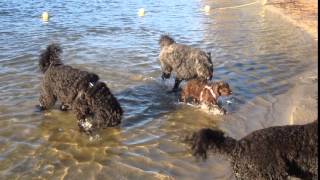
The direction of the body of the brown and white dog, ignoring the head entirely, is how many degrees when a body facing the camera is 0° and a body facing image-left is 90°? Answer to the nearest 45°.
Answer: approximately 270°

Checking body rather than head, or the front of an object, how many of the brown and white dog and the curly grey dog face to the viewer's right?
2

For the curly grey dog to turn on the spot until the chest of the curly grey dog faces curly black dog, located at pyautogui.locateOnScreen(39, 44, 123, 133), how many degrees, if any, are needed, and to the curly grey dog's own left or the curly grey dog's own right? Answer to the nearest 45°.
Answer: approximately 135° to the curly grey dog's own right

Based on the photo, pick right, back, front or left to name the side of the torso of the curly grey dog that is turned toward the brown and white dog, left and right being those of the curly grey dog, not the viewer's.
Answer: right

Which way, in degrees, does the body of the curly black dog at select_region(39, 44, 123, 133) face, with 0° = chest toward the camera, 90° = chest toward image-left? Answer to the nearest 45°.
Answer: approximately 315°

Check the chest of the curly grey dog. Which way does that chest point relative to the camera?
to the viewer's right

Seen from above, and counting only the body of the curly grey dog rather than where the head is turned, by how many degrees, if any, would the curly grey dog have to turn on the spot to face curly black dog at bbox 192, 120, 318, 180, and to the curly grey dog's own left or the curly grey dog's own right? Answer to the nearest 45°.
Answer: approximately 90° to the curly grey dog's own right

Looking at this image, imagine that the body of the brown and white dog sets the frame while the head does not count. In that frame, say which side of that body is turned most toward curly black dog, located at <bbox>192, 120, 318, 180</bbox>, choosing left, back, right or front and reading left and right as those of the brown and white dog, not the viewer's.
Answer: right
